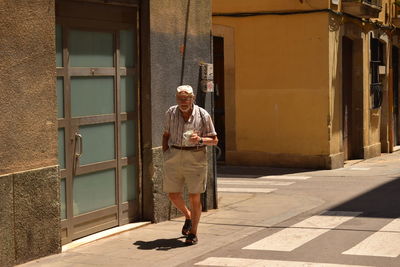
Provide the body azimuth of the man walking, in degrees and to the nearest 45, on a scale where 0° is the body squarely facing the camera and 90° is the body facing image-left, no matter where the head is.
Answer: approximately 0°

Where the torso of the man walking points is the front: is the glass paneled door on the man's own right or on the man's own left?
on the man's own right

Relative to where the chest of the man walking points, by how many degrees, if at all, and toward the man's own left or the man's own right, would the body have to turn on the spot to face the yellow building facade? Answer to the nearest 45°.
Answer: approximately 180°
